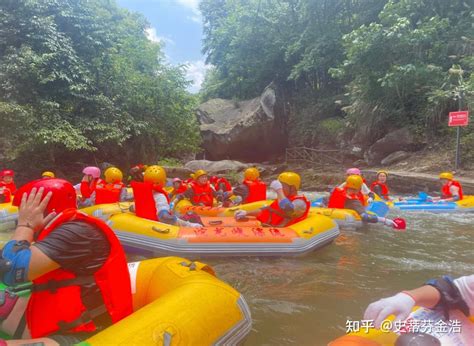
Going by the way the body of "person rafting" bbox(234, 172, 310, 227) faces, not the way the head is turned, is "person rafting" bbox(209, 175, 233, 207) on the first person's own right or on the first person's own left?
on the first person's own right

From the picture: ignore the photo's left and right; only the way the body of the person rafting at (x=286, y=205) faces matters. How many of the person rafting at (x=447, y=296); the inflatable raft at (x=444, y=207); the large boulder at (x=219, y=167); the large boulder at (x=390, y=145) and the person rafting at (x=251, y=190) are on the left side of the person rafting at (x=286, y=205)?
1

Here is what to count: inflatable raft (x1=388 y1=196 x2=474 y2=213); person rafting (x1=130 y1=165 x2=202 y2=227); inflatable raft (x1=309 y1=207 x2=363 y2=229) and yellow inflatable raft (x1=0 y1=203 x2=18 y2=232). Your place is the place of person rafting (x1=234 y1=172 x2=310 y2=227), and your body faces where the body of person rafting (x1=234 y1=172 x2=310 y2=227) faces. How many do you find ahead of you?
2

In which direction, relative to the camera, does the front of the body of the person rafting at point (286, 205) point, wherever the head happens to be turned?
to the viewer's left

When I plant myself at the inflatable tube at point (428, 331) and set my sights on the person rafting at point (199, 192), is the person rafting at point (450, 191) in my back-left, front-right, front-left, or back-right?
front-right

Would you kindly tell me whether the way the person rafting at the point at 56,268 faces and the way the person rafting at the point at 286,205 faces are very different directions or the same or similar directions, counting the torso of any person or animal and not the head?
same or similar directions
